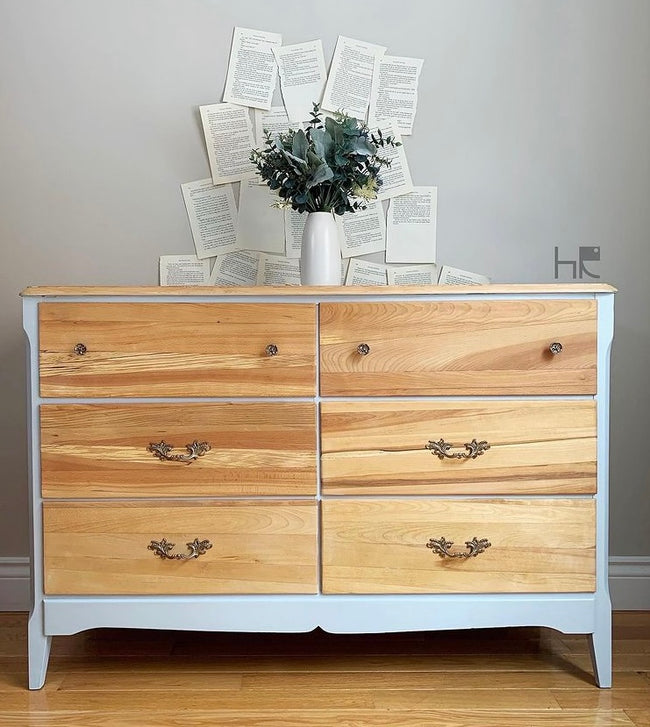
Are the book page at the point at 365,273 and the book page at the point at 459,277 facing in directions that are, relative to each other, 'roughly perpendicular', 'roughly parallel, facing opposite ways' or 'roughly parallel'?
roughly parallel

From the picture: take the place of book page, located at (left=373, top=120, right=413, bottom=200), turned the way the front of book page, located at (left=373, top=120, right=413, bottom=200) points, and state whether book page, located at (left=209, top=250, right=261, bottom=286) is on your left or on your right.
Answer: on your right

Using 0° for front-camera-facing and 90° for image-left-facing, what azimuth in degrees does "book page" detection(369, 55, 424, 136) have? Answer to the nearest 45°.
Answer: approximately 0°

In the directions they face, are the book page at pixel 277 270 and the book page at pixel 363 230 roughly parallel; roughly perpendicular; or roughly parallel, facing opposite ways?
roughly parallel

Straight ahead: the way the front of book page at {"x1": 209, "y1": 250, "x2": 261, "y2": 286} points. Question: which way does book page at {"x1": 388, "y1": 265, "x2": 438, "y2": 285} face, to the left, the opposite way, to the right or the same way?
the same way

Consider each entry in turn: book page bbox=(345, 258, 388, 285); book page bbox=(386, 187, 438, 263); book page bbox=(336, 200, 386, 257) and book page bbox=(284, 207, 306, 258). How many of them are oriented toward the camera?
4

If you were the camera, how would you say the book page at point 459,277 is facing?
facing the viewer

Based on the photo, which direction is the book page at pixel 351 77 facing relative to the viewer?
toward the camera

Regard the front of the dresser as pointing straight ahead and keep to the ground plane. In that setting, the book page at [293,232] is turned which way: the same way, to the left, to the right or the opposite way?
the same way

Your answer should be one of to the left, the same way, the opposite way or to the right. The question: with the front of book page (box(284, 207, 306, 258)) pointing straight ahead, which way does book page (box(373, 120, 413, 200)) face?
the same way

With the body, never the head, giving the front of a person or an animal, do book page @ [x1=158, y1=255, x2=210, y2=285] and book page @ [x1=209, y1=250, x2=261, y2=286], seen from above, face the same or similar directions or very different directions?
same or similar directions

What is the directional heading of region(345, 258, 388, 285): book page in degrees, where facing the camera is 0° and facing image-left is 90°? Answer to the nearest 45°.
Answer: approximately 0°

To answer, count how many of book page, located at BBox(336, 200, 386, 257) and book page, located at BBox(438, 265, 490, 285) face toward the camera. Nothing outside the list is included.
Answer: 2
